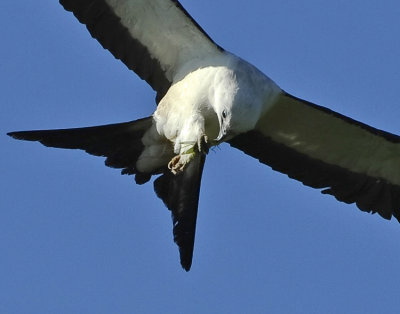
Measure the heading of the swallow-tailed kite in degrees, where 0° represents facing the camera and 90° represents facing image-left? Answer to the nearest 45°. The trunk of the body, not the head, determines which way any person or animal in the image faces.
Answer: approximately 315°
